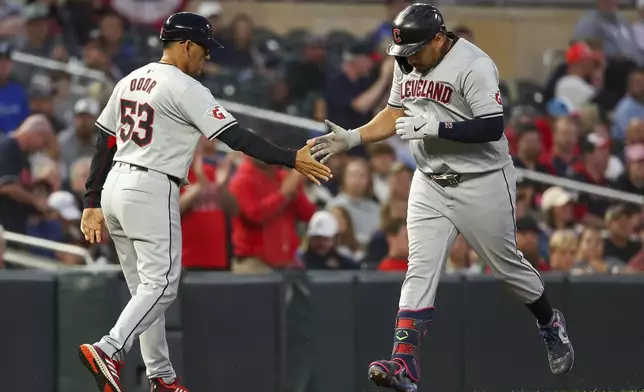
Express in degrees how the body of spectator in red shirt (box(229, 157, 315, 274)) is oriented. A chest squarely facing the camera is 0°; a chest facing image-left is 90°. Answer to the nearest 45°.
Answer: approximately 315°

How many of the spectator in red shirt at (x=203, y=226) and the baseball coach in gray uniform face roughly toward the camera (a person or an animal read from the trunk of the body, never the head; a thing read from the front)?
1

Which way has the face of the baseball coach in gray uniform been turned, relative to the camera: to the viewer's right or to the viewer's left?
to the viewer's right

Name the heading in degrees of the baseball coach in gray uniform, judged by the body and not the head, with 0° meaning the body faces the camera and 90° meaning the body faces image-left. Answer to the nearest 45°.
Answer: approximately 225°
